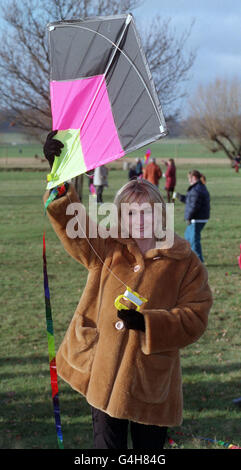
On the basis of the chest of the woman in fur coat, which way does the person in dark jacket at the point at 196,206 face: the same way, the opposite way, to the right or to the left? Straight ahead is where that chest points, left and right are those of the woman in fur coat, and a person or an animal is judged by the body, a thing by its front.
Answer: to the right

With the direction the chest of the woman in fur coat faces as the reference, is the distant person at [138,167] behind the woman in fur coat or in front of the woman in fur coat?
behind

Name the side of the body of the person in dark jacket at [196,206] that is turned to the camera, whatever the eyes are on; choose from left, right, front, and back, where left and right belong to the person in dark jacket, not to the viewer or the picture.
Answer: left

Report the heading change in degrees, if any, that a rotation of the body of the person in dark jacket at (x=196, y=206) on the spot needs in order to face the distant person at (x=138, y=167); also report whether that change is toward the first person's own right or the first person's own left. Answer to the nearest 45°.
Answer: approximately 90° to the first person's own right

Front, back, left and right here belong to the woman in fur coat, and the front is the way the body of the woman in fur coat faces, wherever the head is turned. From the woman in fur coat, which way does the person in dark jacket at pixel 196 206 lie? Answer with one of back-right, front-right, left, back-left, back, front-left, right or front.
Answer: back

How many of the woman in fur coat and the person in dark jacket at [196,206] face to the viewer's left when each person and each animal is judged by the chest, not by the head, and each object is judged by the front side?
1

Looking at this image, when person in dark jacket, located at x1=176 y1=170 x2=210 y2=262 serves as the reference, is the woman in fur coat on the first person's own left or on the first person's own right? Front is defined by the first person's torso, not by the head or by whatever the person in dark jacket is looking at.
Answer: on the first person's own left

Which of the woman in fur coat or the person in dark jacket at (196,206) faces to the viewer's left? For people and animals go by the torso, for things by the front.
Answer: the person in dark jacket
